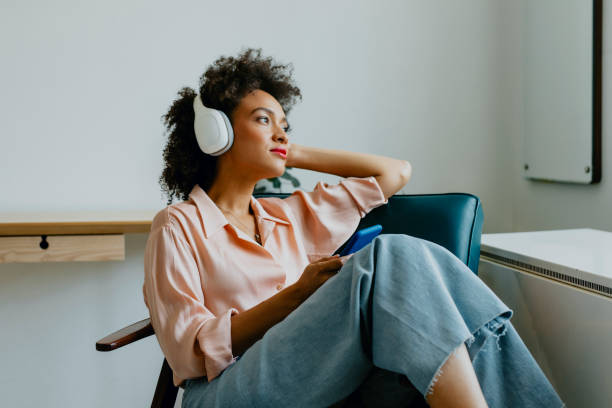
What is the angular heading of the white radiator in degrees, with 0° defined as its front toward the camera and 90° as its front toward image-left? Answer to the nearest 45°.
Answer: approximately 45°

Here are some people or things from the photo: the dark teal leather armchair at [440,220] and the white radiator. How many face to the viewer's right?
0

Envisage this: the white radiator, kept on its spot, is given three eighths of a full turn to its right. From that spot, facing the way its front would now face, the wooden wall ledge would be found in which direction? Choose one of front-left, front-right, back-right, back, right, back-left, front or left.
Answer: left

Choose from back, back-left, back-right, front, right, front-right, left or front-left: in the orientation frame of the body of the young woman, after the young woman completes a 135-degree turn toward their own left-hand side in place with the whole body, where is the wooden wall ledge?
front-left

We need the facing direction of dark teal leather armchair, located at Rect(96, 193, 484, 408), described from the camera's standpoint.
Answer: facing the viewer and to the left of the viewer

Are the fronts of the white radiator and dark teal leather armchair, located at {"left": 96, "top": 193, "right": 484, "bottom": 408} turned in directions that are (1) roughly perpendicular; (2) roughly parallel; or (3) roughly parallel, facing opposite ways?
roughly parallel

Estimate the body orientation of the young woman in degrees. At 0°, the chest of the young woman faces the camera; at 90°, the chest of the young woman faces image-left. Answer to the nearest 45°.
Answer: approximately 315°
